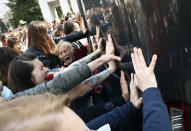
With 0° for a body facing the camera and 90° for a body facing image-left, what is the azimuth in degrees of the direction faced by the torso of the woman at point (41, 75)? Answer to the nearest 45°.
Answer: approximately 270°

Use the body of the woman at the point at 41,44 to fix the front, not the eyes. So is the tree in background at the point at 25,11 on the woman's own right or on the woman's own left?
on the woman's own left

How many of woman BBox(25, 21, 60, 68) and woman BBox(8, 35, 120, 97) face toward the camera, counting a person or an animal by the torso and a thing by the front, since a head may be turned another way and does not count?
0

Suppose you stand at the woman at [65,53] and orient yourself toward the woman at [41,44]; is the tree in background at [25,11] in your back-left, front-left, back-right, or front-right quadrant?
front-right

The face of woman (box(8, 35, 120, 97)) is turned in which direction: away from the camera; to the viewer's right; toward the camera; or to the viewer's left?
to the viewer's right

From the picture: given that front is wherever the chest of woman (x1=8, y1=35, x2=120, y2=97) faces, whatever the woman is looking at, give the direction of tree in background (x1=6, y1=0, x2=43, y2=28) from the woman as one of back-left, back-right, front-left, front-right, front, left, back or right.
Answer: left
